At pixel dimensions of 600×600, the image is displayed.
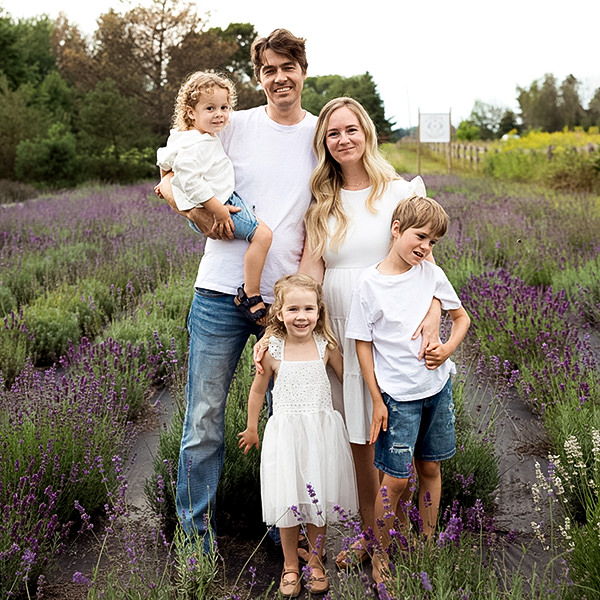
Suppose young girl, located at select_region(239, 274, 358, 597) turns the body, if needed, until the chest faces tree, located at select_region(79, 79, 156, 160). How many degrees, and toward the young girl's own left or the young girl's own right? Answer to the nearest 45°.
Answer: approximately 180°

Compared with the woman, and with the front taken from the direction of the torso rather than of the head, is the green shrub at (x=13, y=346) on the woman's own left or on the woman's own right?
on the woman's own right

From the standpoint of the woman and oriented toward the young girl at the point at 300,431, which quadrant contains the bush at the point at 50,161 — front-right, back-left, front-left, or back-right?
back-right

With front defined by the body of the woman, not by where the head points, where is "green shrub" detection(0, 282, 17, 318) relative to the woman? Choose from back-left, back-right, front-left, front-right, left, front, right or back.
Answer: back-right

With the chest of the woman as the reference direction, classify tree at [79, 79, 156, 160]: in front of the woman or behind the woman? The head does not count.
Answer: behind

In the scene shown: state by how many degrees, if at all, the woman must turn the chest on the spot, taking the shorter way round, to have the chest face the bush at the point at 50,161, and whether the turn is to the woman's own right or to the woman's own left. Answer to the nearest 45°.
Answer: approximately 135° to the woman's own right

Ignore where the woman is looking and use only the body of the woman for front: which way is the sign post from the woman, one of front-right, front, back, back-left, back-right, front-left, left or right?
back

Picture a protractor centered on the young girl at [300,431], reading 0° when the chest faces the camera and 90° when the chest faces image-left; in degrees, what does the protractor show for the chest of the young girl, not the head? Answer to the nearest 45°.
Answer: approximately 0°

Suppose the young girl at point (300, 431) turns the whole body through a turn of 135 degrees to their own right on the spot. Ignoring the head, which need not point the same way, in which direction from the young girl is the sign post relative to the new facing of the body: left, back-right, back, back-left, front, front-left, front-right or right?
front-right

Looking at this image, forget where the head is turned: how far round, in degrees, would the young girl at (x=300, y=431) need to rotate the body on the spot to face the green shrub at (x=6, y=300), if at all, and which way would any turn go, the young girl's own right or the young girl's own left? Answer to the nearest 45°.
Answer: approximately 135° to the young girl's own right

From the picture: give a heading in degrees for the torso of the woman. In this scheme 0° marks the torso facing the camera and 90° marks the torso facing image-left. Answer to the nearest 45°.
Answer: approximately 0°
